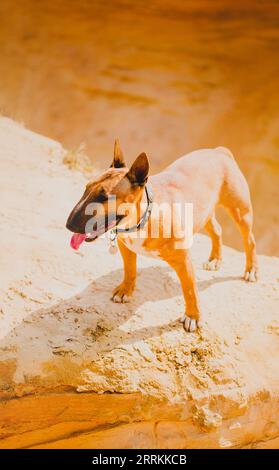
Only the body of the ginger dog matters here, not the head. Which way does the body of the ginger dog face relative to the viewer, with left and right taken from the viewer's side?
facing the viewer and to the left of the viewer
